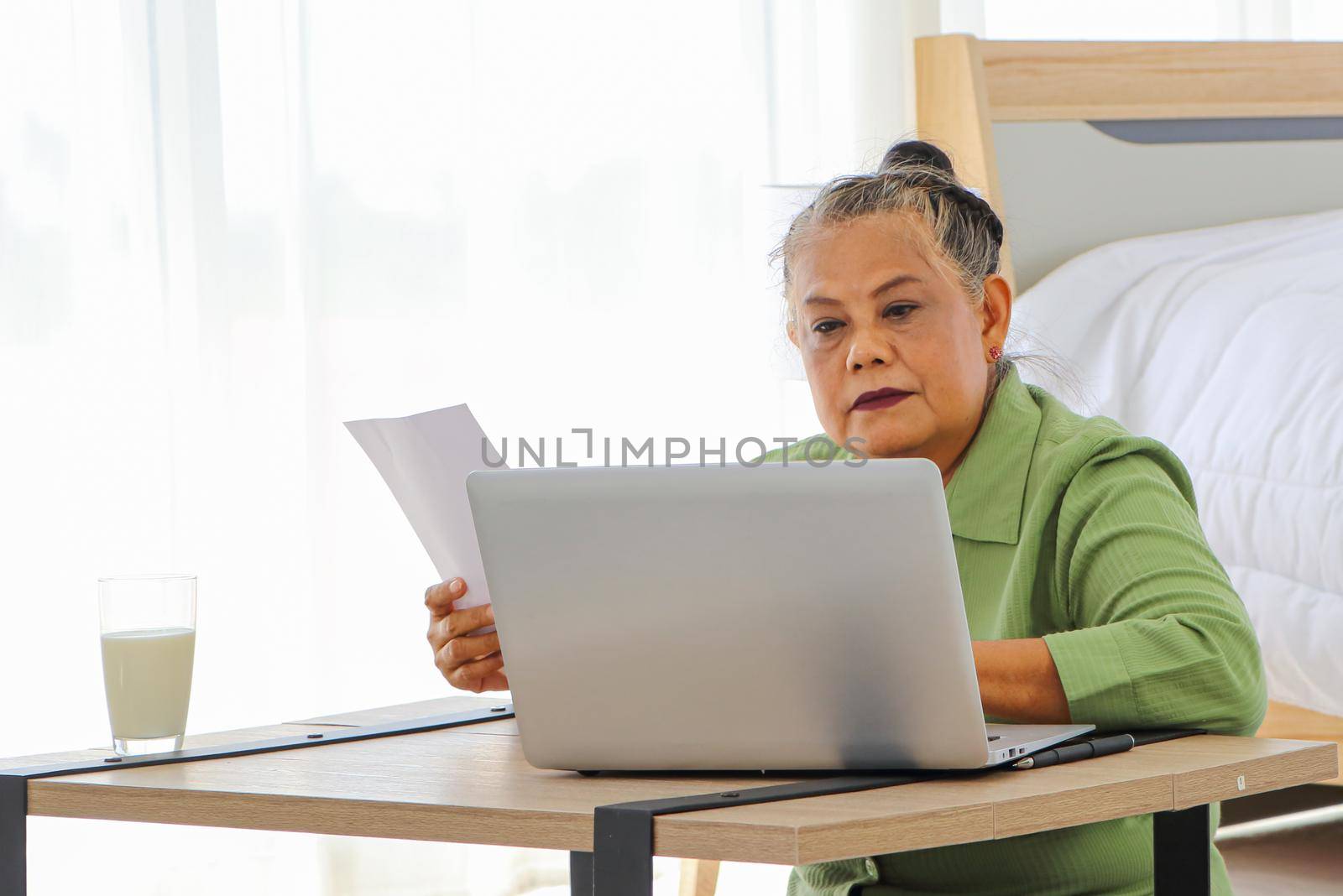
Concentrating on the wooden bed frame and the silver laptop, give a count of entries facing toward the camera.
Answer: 1

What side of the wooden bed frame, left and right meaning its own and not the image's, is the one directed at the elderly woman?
front

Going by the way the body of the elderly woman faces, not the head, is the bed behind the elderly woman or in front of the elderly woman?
behind

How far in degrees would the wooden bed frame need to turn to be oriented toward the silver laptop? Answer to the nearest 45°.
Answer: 0° — it already faces it

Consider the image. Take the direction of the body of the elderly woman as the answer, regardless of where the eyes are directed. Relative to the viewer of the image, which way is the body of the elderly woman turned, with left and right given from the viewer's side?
facing the viewer and to the left of the viewer

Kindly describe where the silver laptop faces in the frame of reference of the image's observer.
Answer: facing away from the viewer and to the right of the viewer

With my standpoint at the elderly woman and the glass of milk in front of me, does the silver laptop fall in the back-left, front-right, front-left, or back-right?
front-left

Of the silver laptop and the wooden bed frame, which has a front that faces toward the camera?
the wooden bed frame

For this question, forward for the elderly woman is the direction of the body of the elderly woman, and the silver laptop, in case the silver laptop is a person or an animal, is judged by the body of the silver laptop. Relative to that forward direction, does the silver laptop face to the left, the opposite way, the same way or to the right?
the opposite way

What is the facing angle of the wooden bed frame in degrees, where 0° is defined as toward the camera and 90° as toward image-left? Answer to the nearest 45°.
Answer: approximately 0°

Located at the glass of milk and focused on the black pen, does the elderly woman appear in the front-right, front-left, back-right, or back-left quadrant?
front-left

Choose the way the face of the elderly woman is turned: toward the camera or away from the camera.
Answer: toward the camera
